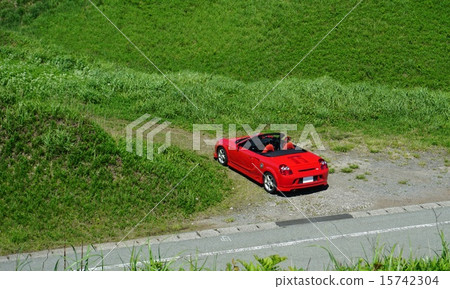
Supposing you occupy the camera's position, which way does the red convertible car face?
facing away from the viewer and to the left of the viewer
